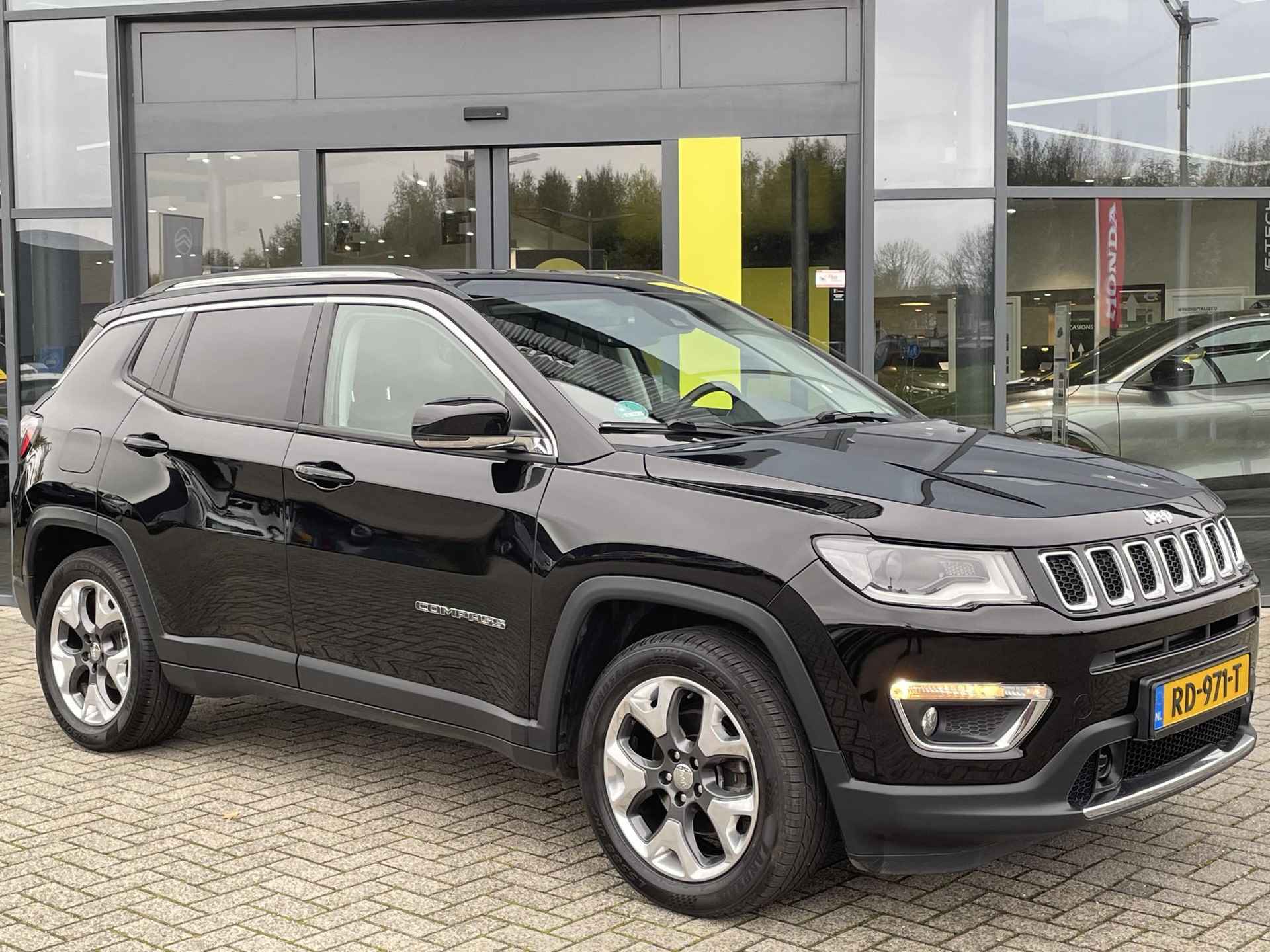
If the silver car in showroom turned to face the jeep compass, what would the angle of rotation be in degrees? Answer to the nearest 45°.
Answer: approximately 90° to its left

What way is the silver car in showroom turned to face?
to the viewer's left

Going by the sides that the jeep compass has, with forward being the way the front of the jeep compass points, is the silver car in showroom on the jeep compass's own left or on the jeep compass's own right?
on the jeep compass's own left

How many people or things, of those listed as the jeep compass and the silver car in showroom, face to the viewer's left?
1

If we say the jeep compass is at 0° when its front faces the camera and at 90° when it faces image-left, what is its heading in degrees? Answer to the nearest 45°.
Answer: approximately 315°
